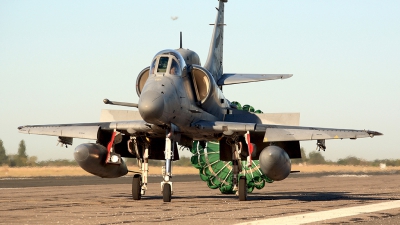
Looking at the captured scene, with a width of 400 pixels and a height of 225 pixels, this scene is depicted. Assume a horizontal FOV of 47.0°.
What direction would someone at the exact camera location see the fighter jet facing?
facing the viewer
